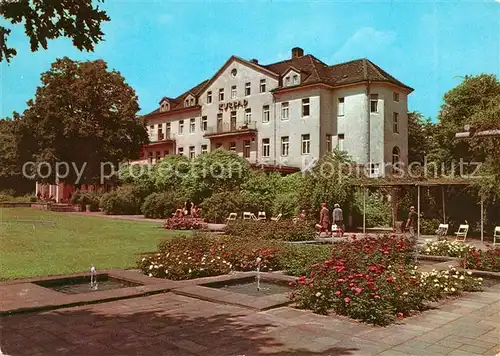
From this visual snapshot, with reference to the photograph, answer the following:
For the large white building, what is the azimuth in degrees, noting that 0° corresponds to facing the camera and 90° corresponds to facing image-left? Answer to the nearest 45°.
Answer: approximately 45°

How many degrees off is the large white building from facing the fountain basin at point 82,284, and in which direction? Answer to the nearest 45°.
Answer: approximately 45° to its left

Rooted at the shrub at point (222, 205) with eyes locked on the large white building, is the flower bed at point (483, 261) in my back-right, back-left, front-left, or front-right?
back-right

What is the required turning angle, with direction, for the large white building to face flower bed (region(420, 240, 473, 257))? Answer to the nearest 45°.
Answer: approximately 45° to its left

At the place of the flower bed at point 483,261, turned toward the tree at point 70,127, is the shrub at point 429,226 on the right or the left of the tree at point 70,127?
right

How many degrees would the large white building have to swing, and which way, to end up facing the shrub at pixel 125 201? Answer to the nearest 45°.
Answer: approximately 45° to its right

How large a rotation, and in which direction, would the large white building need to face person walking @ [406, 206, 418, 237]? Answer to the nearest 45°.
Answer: approximately 45° to its left

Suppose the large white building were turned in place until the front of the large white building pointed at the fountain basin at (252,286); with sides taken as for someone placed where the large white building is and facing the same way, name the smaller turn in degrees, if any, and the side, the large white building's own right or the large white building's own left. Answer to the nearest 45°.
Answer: approximately 45° to the large white building's own left

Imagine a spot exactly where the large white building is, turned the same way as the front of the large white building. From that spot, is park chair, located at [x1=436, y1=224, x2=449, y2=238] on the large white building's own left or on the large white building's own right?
on the large white building's own left

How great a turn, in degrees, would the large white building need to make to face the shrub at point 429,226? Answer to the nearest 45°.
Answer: approximately 45° to its left
